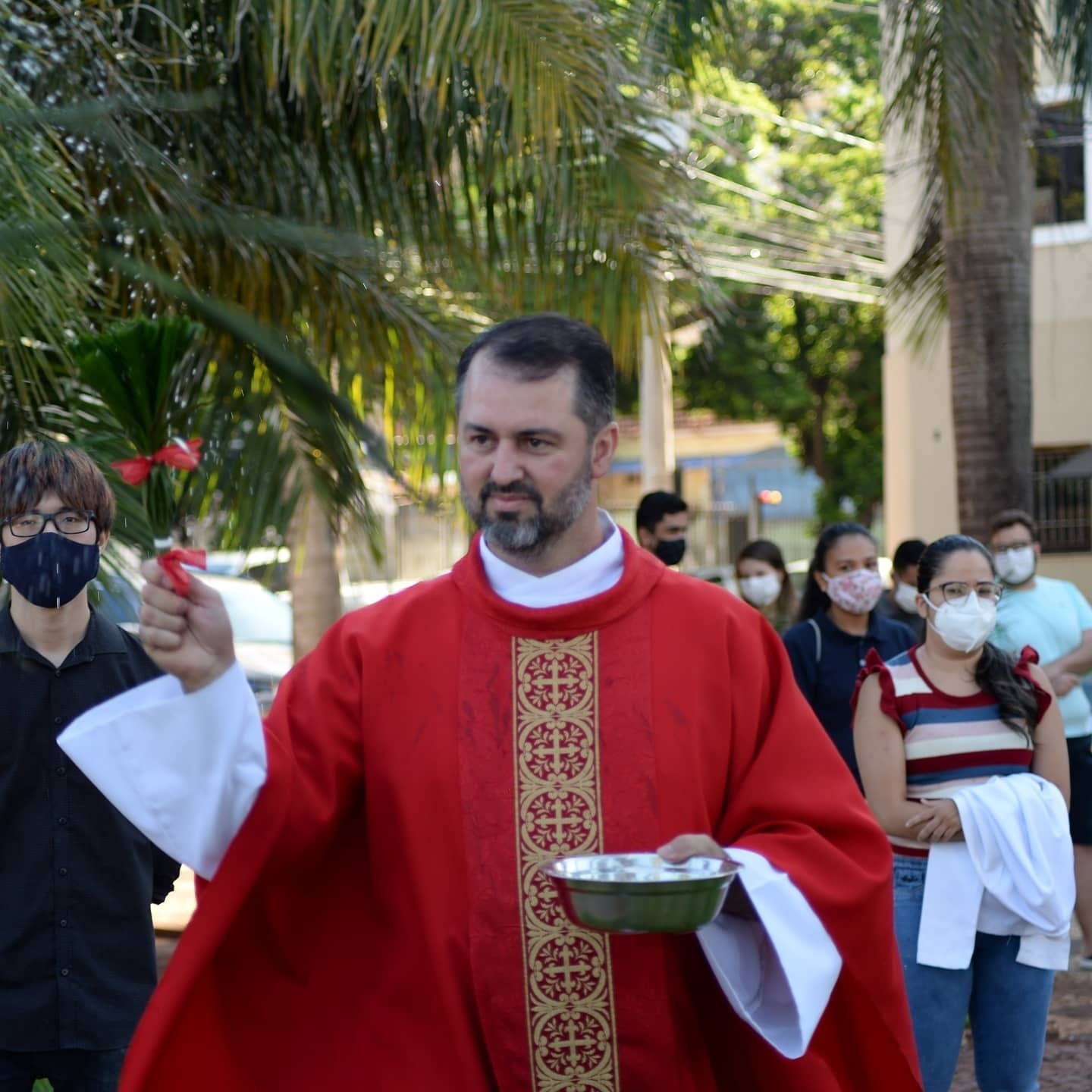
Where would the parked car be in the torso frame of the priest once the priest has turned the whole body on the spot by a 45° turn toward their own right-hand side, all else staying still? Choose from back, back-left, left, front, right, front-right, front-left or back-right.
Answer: back-right

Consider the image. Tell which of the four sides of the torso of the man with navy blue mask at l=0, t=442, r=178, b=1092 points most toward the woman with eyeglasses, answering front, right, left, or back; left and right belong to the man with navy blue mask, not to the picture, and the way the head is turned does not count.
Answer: left

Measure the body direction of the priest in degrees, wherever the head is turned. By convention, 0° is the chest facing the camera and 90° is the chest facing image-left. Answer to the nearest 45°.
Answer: approximately 0°

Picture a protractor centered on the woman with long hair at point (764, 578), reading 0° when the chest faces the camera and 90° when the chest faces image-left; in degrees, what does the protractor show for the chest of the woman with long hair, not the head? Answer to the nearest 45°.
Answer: approximately 45°

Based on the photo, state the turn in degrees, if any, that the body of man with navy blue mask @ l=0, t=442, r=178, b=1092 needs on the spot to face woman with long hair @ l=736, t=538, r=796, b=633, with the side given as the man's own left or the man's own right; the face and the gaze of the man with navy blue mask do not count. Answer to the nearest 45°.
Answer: approximately 135° to the man's own left

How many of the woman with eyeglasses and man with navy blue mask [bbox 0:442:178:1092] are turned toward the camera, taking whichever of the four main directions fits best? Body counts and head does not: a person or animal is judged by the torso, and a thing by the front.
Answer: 2

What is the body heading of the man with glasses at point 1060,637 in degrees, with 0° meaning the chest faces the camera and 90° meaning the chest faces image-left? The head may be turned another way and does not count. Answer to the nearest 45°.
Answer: approximately 45°

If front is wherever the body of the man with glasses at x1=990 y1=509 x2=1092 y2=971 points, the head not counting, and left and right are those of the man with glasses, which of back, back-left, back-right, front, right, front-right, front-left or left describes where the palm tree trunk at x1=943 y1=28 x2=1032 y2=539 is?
back-right

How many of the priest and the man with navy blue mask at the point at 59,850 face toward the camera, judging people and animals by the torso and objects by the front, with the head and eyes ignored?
2

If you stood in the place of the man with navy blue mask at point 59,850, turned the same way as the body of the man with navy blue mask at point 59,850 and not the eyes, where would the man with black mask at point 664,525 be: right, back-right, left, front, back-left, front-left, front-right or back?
back-left
